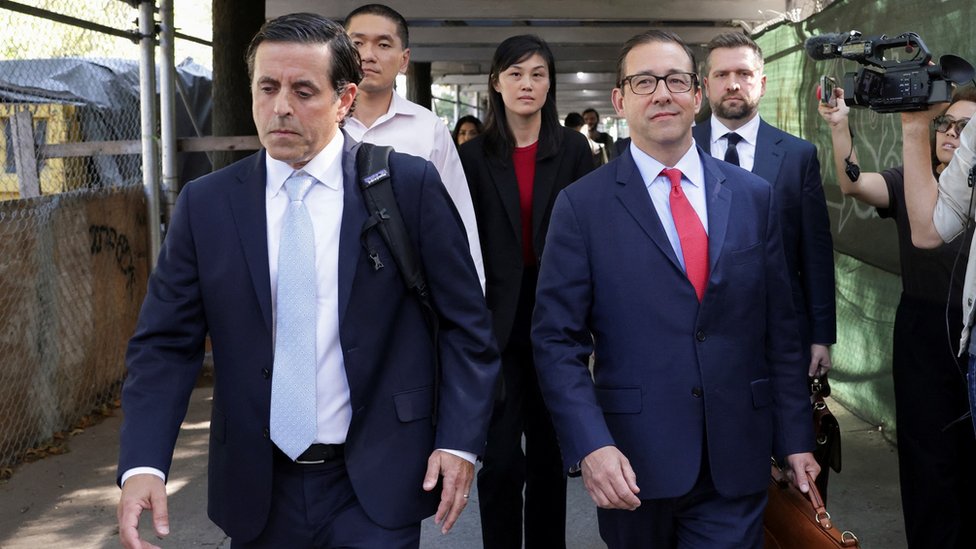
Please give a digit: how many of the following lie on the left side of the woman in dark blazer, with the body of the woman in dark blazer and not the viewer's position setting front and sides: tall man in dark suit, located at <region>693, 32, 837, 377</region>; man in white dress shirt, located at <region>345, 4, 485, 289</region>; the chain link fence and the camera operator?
2

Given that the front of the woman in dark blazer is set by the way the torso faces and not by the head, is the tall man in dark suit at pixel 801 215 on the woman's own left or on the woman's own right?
on the woman's own left

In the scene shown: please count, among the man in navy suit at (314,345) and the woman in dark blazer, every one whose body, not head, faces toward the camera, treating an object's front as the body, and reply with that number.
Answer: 2

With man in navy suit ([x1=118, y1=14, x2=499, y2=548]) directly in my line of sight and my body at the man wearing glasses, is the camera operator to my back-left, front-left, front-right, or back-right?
back-right

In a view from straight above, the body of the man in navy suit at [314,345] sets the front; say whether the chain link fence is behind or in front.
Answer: behind

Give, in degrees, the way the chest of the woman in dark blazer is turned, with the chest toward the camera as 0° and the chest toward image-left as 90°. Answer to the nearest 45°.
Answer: approximately 0°

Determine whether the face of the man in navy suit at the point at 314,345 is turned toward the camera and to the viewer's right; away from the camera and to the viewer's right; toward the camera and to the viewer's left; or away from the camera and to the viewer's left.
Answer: toward the camera and to the viewer's left

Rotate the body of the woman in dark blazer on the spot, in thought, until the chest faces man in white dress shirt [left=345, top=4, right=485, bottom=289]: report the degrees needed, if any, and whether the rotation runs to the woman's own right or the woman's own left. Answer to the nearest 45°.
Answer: approximately 90° to the woman's own right

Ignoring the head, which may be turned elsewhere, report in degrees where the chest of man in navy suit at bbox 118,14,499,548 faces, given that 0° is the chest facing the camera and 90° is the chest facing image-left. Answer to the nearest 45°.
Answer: approximately 0°

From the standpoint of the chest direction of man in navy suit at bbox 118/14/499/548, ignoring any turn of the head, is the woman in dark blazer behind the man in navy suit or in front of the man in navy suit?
behind

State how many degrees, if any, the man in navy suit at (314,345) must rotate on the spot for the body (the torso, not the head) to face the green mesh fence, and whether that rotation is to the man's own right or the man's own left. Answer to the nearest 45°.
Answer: approximately 135° to the man's own left
